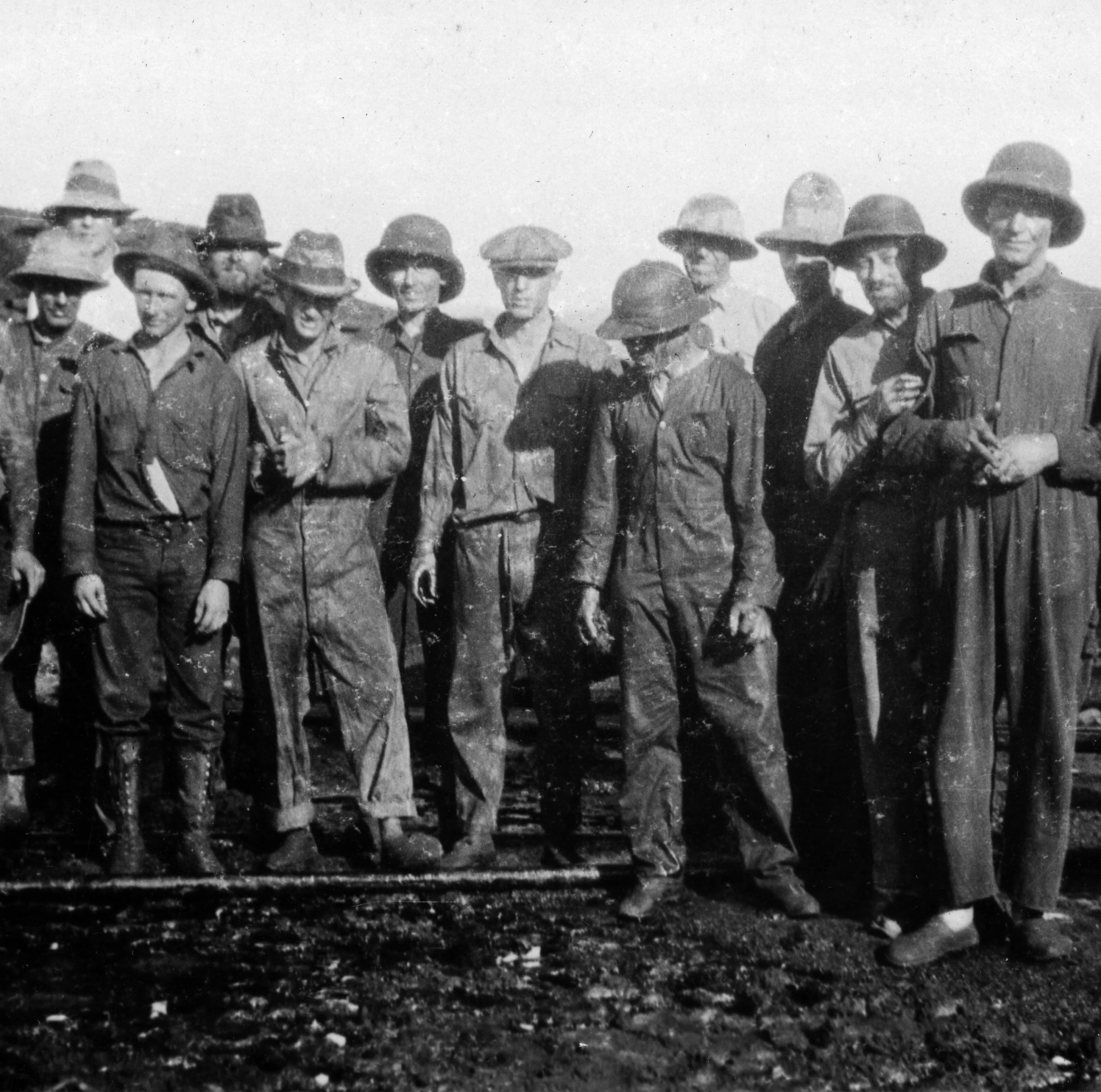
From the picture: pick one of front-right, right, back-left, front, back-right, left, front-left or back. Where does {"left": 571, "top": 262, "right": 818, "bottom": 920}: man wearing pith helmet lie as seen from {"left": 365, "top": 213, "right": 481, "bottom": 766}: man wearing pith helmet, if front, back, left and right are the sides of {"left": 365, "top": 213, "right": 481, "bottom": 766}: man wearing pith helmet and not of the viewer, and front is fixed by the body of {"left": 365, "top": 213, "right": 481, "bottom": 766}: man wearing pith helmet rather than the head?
front-left

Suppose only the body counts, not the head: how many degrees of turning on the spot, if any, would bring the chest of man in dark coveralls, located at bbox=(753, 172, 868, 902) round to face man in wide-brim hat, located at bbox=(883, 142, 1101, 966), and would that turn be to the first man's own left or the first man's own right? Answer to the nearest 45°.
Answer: approximately 90° to the first man's own left

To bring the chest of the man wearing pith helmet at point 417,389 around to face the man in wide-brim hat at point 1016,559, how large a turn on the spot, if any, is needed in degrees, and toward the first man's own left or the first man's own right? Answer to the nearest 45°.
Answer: approximately 45° to the first man's own left

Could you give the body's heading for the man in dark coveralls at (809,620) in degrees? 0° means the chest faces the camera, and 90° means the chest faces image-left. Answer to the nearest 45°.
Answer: approximately 45°

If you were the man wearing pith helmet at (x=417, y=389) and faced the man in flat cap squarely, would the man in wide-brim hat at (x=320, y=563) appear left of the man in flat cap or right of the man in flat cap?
right

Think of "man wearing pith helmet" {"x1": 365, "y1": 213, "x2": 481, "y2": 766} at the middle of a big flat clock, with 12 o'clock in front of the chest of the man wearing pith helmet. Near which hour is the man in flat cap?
The man in flat cap is roughly at 11 o'clock from the man wearing pith helmet.
